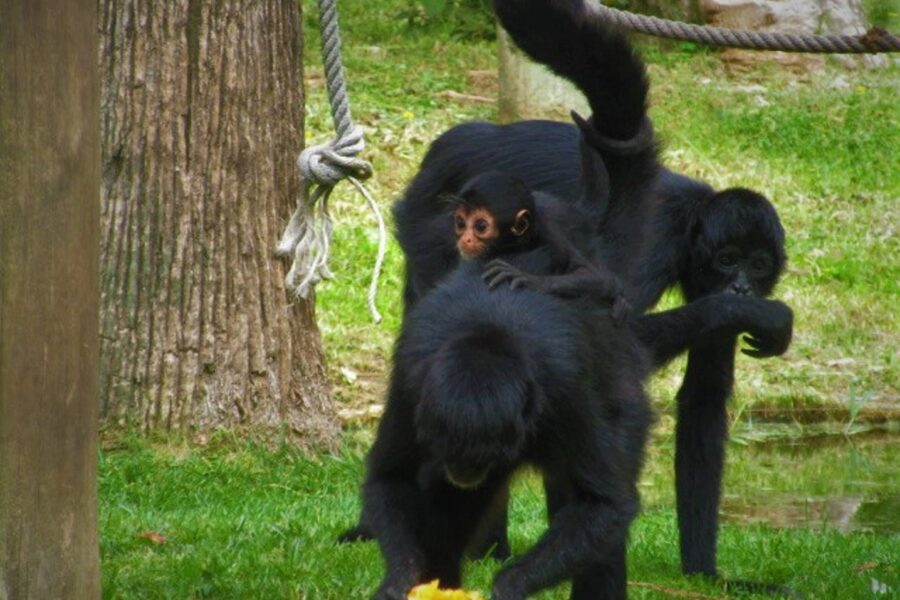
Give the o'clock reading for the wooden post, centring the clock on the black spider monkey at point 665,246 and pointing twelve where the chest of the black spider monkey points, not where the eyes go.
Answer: The wooden post is roughly at 4 o'clock from the black spider monkey.

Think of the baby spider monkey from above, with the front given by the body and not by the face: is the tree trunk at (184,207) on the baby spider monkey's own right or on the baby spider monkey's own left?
on the baby spider monkey's own right

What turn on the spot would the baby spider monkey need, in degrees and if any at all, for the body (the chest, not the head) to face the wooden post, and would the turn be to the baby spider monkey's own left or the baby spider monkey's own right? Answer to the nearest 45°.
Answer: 0° — it already faces it

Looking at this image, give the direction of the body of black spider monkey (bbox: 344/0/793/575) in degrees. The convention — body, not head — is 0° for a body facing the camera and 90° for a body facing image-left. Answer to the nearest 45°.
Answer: approximately 270°

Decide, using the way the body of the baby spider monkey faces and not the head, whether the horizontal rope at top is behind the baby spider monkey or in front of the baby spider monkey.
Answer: behind

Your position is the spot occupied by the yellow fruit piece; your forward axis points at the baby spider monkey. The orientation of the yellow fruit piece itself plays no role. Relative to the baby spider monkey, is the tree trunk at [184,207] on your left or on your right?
left

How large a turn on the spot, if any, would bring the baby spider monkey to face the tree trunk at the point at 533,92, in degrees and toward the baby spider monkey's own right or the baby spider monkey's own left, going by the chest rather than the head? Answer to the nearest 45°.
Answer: approximately 135° to the baby spider monkey's own right

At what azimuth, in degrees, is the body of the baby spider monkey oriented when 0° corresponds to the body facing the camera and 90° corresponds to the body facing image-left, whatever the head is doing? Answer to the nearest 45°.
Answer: approximately 45°

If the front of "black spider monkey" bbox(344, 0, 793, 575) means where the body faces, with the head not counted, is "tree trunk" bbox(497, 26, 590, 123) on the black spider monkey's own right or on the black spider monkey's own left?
on the black spider monkey's own left

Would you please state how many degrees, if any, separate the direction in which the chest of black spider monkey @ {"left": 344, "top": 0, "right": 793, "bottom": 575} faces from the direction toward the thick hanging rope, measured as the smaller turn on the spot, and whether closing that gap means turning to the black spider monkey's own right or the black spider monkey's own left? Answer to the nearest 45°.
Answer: approximately 180°

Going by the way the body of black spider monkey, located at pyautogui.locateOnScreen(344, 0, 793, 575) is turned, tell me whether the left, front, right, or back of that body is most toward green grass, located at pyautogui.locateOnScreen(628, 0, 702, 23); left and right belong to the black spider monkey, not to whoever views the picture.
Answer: left

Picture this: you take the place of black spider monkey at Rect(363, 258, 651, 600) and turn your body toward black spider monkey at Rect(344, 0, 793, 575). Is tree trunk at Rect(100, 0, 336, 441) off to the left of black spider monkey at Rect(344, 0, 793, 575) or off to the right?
left

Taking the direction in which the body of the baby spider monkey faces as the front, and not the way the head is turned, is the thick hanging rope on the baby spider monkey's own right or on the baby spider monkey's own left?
on the baby spider monkey's own right
